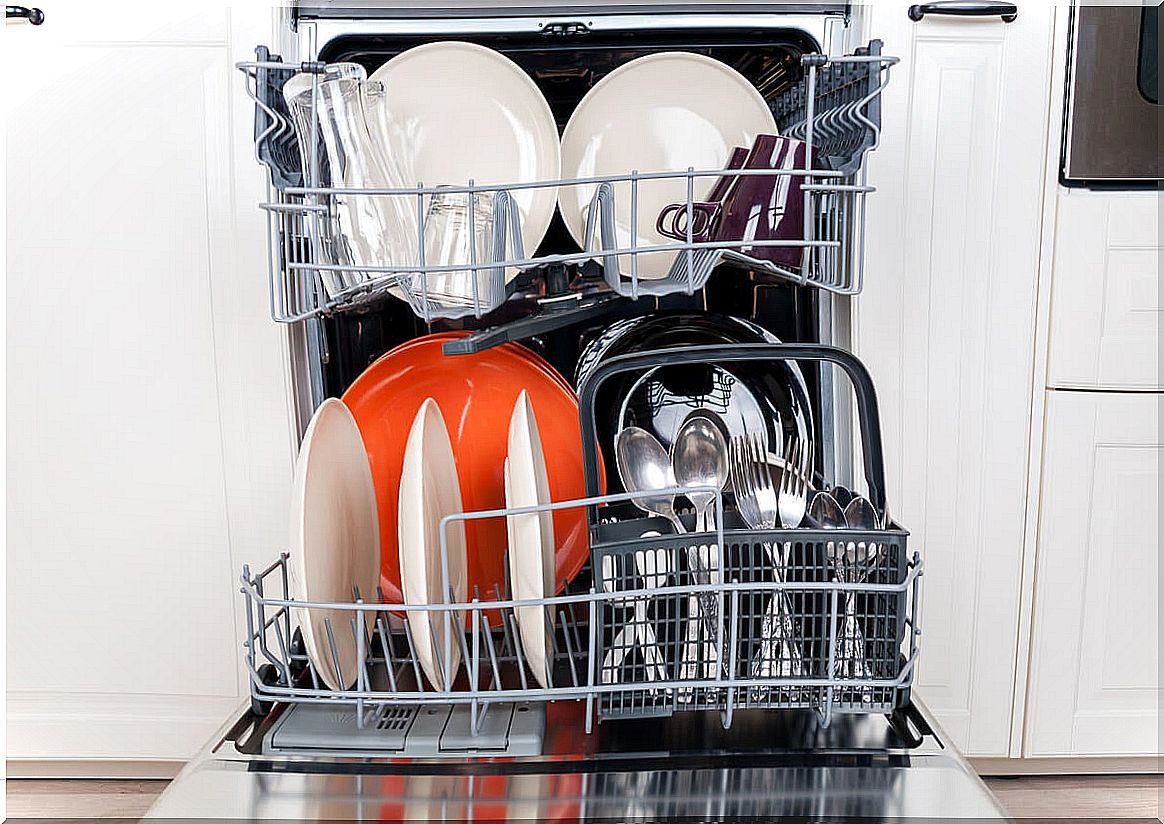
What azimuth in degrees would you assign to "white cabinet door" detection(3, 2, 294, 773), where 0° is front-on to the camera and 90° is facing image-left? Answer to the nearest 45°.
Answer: approximately 0°

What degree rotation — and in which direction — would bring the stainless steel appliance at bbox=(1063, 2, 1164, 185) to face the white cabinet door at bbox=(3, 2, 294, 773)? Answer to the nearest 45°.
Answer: approximately 45° to its right

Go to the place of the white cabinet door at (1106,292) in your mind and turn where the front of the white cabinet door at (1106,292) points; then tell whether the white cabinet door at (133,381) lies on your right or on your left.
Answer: on your right
